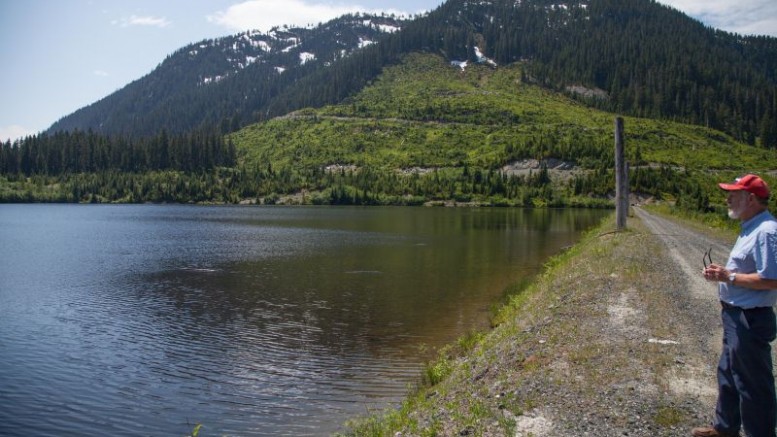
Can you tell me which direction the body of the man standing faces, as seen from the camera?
to the viewer's left

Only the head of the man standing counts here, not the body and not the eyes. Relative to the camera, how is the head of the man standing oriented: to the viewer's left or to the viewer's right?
to the viewer's left
